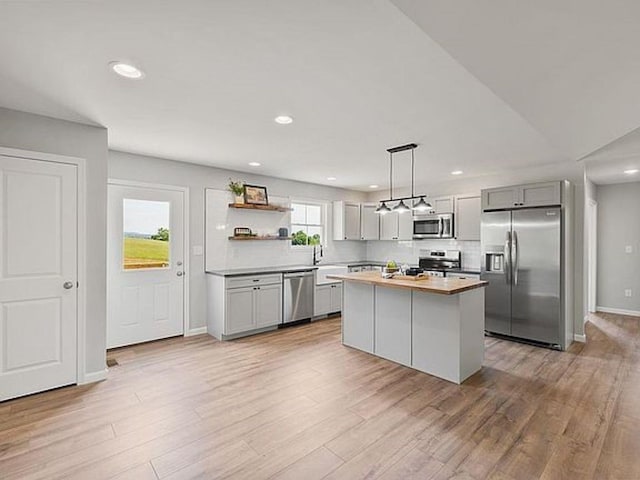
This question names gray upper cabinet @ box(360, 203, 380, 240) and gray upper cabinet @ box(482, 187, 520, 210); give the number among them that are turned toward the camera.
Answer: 2

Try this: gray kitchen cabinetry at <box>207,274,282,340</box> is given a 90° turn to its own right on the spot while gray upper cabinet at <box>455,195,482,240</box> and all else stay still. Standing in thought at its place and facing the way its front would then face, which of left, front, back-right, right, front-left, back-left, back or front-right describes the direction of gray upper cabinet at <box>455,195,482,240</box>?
back-left

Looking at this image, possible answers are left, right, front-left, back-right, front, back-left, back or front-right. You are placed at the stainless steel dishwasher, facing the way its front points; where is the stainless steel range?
front-left

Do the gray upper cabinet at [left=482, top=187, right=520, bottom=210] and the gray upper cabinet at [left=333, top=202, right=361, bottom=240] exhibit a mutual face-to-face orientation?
no

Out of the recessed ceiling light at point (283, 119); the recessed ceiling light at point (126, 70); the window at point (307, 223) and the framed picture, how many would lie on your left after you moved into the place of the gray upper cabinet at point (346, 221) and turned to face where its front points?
0

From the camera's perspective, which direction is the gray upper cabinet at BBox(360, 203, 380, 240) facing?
toward the camera

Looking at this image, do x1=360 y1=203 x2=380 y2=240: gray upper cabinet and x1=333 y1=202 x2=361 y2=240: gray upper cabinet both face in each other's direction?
no

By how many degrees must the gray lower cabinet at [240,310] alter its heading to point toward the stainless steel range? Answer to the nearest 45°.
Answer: approximately 45° to its left

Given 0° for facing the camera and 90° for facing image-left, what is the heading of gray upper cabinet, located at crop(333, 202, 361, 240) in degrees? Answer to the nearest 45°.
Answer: approximately 315°

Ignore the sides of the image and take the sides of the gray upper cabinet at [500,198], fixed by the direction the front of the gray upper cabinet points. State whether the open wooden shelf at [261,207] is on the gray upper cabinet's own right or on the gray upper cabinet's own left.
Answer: on the gray upper cabinet's own right

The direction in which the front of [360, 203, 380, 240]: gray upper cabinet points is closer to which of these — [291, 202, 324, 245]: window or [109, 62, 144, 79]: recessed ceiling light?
the recessed ceiling light

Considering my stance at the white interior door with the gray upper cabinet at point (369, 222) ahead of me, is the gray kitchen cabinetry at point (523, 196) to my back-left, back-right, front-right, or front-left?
front-right
